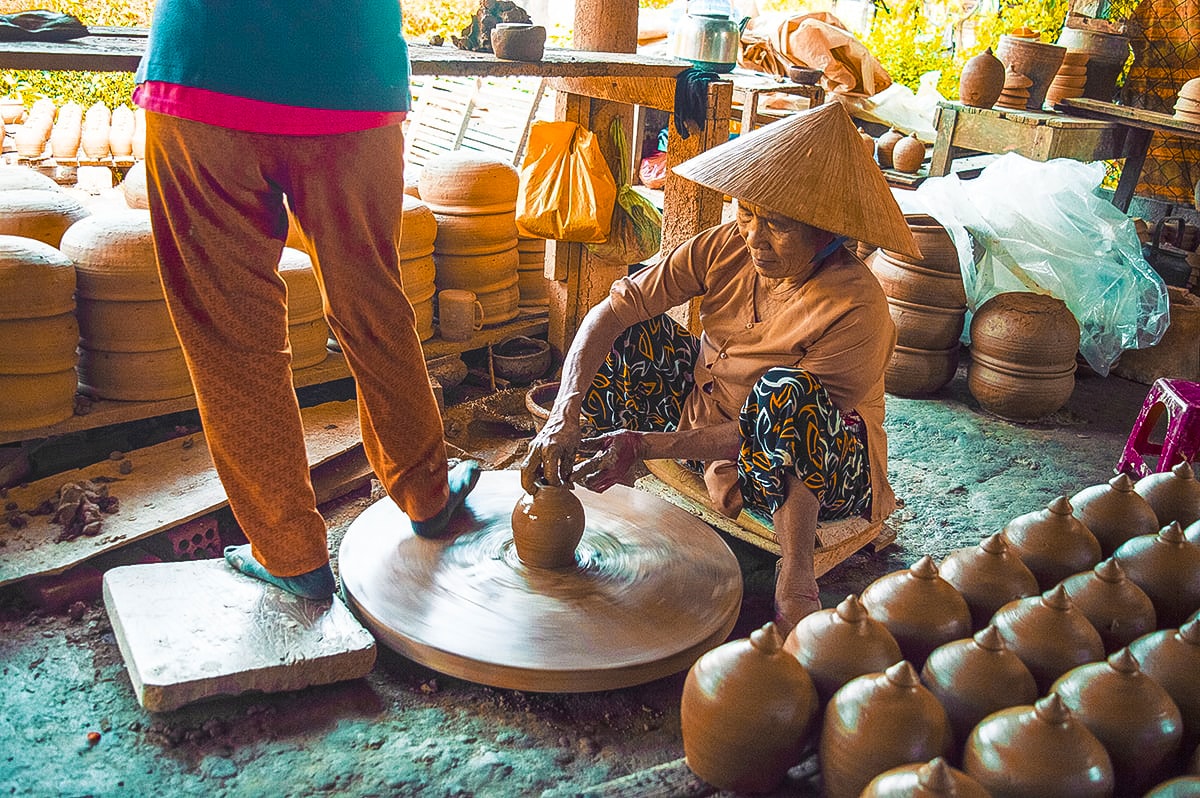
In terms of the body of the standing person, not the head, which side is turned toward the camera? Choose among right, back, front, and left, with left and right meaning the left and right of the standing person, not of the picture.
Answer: back

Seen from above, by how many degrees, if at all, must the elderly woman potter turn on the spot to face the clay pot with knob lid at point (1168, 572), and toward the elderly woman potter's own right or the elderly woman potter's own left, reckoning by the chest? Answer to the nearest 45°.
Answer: approximately 90° to the elderly woman potter's own left

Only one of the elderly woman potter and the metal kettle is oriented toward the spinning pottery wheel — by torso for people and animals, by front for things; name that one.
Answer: the elderly woman potter

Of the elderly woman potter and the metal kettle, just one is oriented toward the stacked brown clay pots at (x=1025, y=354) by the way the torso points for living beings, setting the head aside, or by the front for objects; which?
the metal kettle

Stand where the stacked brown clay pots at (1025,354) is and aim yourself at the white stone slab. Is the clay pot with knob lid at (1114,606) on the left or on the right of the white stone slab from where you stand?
left

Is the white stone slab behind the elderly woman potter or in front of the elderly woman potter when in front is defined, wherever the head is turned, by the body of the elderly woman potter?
in front

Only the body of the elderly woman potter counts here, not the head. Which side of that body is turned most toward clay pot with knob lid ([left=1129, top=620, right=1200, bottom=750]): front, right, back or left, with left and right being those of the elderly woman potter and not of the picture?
left

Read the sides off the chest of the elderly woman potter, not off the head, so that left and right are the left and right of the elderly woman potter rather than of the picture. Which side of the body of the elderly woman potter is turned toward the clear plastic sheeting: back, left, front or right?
back

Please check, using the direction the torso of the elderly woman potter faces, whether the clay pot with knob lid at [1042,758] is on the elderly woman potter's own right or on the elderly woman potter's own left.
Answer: on the elderly woman potter's own left
